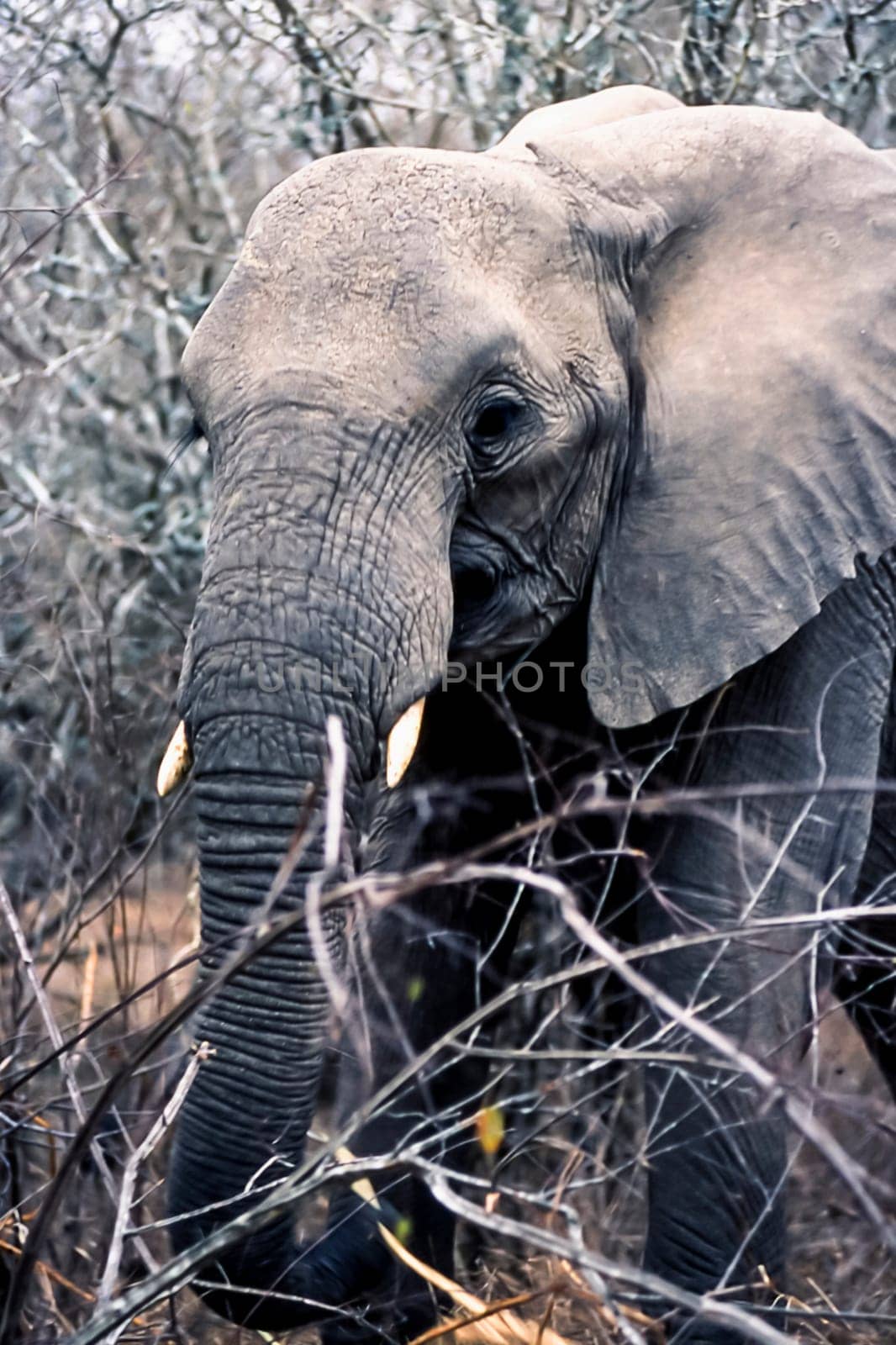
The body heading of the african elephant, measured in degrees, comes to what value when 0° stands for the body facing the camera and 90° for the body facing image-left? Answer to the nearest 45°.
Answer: approximately 45°
